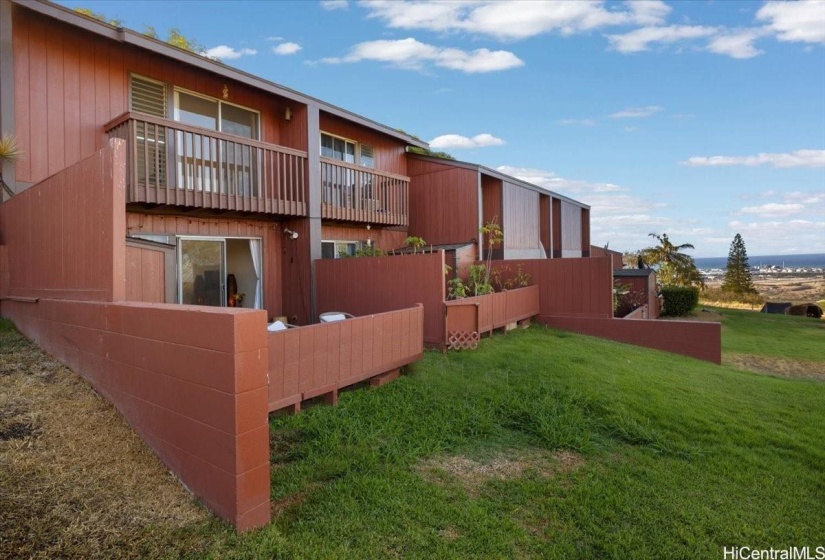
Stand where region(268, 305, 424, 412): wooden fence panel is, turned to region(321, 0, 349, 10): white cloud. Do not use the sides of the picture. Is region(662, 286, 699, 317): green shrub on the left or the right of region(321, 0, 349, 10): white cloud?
right

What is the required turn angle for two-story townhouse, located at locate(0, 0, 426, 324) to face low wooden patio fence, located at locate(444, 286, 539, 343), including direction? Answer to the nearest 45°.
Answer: approximately 45° to its left

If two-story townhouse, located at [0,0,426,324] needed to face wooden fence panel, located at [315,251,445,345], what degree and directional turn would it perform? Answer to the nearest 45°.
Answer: approximately 45° to its left

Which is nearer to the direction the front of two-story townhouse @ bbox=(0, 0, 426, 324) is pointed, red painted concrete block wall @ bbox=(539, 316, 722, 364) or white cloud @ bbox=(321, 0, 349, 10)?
the red painted concrete block wall

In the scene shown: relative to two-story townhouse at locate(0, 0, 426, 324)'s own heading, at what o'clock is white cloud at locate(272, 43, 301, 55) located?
The white cloud is roughly at 8 o'clock from the two-story townhouse.

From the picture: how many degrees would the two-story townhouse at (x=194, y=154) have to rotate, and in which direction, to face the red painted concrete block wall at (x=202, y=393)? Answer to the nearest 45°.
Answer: approximately 45° to its right

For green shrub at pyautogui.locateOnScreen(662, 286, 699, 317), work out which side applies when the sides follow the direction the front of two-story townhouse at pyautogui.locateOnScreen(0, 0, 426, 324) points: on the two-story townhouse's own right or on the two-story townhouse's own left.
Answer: on the two-story townhouse's own left

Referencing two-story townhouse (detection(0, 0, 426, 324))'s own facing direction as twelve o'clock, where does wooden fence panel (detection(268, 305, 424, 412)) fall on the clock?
The wooden fence panel is roughly at 1 o'clock from the two-story townhouse.

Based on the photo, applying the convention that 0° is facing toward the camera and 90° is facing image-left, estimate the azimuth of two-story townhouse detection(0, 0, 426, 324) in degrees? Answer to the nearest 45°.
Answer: approximately 315°

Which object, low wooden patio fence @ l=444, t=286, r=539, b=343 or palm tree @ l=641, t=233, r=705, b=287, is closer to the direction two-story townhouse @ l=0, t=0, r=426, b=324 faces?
the low wooden patio fence
